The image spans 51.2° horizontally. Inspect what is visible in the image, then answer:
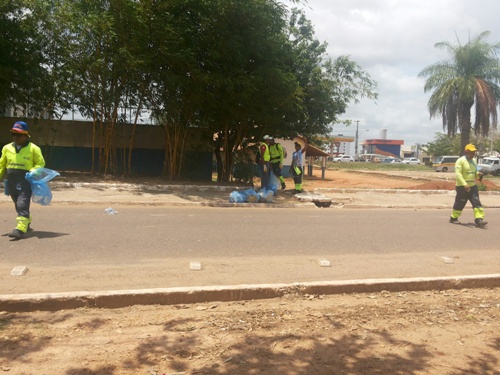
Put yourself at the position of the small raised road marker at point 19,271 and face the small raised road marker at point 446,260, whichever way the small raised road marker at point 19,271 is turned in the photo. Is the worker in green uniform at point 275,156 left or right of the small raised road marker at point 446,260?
left

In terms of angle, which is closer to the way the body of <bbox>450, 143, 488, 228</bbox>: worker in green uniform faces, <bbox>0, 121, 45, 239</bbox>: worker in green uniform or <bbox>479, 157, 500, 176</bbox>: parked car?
the worker in green uniform

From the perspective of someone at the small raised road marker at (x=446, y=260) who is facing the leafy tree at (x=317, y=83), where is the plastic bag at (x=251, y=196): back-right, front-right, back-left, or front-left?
front-left

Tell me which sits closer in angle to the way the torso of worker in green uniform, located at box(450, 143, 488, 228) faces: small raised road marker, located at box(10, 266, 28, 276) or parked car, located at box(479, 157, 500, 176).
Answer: the small raised road marker
